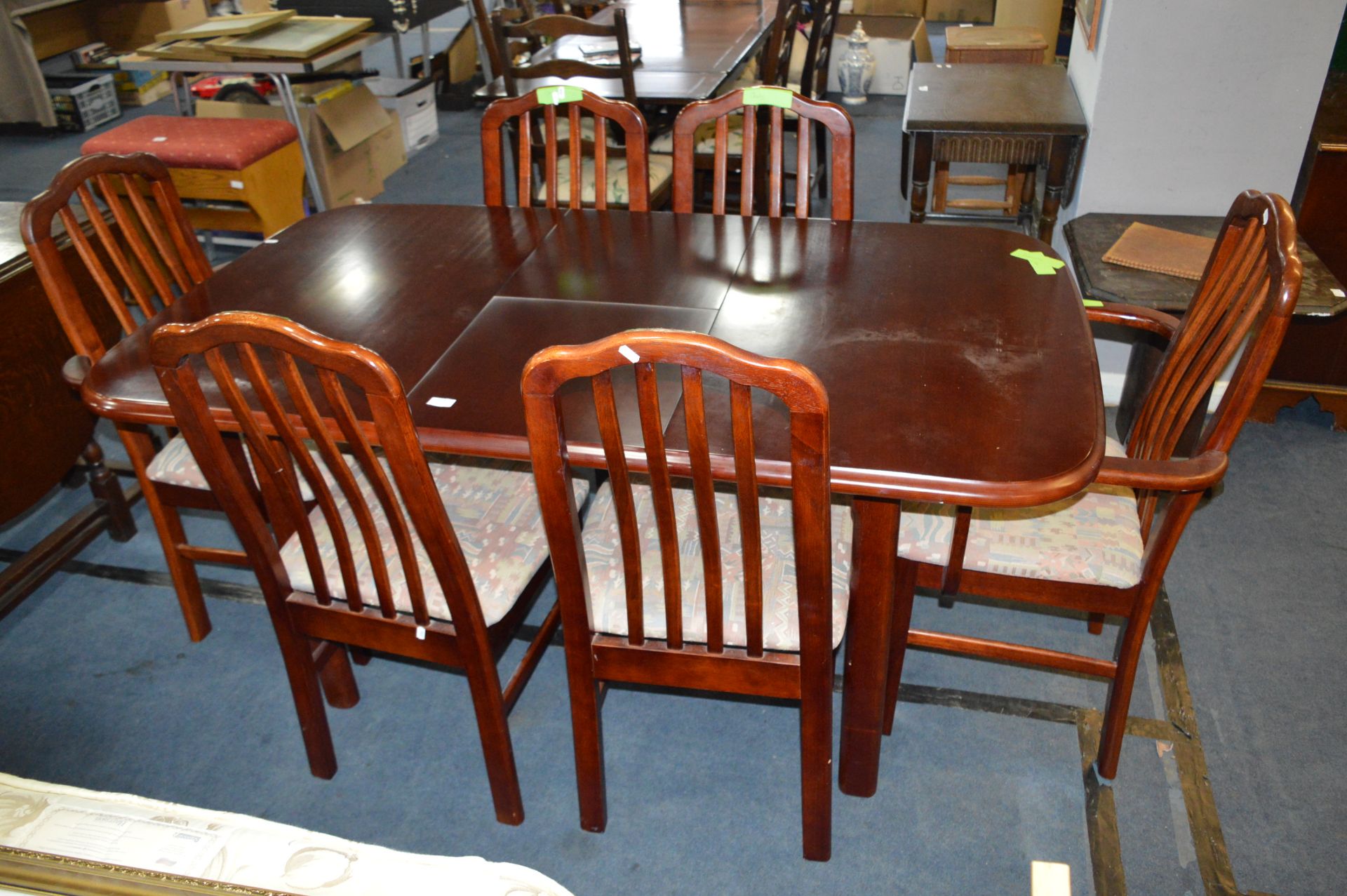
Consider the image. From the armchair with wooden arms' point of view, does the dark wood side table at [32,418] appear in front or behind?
in front

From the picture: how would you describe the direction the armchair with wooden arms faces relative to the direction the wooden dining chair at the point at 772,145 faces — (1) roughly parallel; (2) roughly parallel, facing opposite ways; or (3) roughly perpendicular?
roughly perpendicular

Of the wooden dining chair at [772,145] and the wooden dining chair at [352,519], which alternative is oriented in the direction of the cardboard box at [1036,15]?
the wooden dining chair at [352,519]

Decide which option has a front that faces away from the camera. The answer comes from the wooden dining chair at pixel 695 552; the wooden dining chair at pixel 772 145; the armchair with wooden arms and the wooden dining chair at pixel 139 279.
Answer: the wooden dining chair at pixel 695 552

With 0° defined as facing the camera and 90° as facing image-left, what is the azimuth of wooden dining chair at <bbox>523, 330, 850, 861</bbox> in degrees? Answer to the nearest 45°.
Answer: approximately 180°

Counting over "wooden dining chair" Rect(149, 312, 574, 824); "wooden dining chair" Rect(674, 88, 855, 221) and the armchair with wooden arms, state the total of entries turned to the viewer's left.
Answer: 1

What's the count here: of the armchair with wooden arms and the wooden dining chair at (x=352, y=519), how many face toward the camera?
0

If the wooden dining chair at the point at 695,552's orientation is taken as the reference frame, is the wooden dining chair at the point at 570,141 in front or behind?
in front

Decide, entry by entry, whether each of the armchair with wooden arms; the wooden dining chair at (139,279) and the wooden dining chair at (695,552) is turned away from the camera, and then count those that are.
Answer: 1

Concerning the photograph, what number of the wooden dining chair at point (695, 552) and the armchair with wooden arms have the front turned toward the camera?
0

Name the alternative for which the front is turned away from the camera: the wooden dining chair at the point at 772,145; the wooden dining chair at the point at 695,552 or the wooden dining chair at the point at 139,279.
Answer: the wooden dining chair at the point at 695,552

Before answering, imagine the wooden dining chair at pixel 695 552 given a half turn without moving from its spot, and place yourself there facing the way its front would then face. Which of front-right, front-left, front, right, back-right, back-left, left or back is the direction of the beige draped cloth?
back-right

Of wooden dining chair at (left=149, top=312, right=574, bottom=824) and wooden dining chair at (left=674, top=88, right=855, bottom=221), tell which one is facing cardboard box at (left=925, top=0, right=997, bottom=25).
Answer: wooden dining chair at (left=149, top=312, right=574, bottom=824)

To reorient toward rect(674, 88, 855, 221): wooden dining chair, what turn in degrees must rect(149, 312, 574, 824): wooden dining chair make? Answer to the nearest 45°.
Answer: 0° — it already faces it

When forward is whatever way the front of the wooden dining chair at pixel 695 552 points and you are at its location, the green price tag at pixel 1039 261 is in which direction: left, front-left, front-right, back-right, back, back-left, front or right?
front-right

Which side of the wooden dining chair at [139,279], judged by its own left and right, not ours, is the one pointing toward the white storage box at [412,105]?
left

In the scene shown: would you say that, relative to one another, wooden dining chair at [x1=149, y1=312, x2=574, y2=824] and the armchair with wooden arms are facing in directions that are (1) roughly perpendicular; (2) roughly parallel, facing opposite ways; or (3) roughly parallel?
roughly perpendicular

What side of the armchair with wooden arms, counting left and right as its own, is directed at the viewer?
left
